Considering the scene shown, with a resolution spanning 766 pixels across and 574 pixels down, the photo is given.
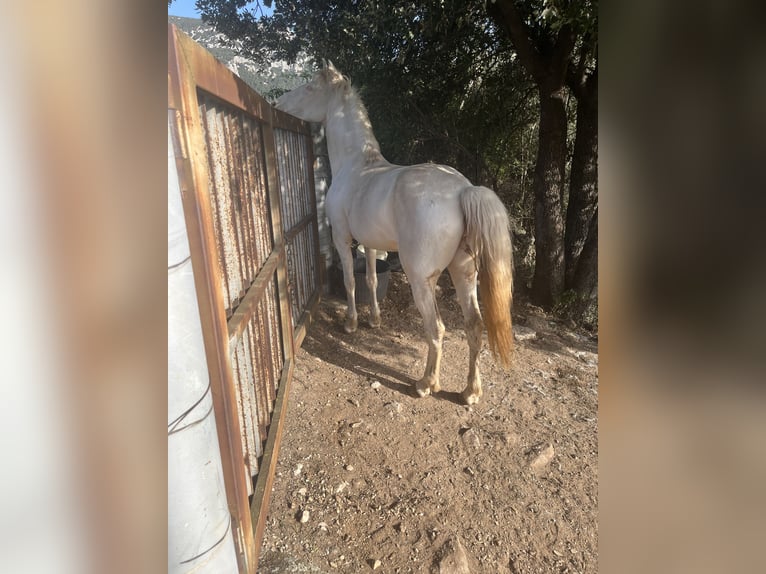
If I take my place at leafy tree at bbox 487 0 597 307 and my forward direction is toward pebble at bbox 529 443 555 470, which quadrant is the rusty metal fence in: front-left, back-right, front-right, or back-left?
front-right

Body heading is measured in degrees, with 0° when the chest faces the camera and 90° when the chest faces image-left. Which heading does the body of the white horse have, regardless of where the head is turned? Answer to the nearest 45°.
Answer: approximately 135°

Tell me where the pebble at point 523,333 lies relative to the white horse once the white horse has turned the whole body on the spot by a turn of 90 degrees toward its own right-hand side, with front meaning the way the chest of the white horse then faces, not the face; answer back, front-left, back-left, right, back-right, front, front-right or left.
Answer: front

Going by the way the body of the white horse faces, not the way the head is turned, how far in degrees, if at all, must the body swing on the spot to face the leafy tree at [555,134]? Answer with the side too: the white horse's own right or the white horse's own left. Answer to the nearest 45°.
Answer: approximately 90° to the white horse's own right

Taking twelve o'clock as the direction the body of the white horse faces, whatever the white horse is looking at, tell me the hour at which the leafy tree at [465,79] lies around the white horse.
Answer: The leafy tree is roughly at 2 o'clock from the white horse.

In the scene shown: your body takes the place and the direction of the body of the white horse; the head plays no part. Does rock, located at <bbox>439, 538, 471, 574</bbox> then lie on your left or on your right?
on your left
